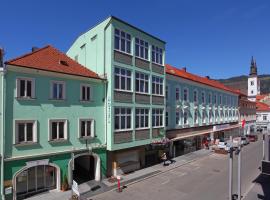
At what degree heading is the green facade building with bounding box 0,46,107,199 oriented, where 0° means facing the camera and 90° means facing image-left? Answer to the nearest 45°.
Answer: approximately 315°

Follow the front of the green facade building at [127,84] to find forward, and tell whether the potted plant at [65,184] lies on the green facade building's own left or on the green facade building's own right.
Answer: on the green facade building's own right

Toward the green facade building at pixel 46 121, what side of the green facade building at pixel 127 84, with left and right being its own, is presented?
right

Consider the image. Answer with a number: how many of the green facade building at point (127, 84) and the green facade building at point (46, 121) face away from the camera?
0
